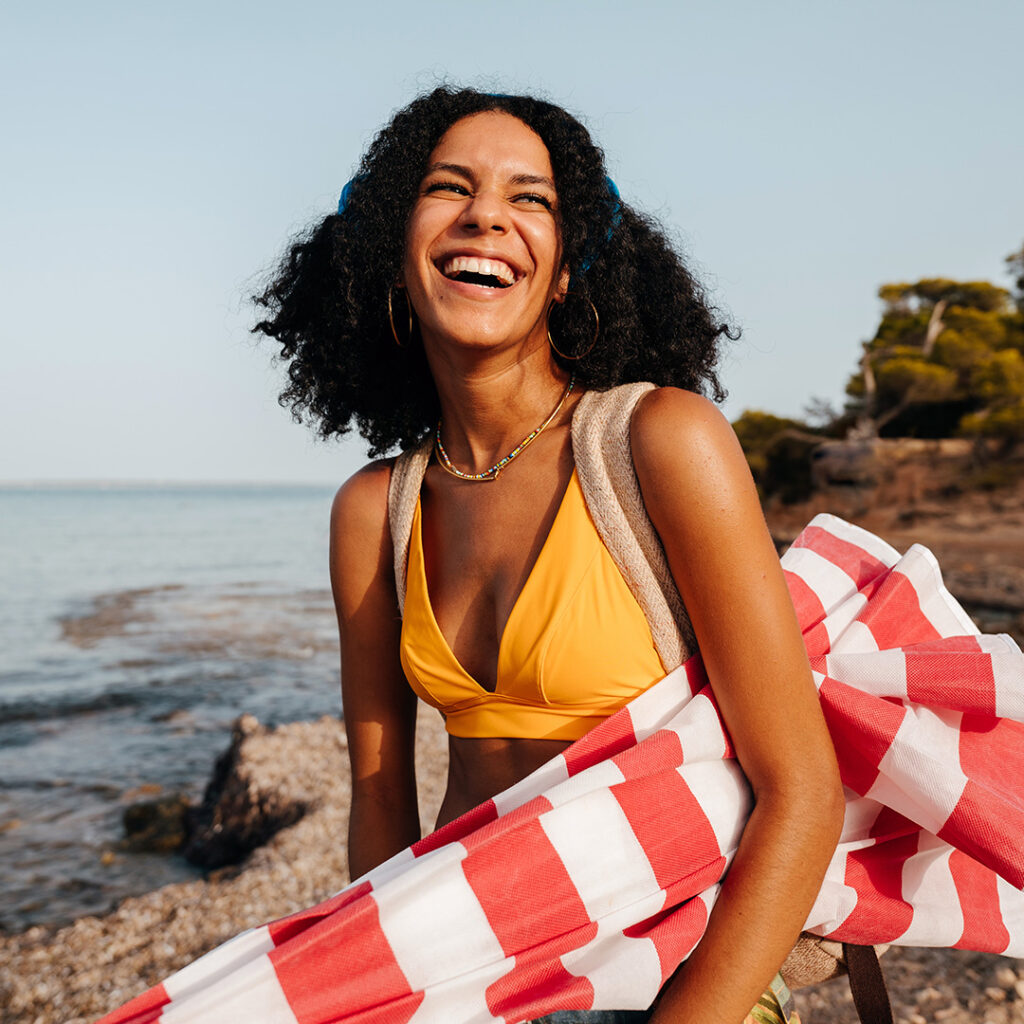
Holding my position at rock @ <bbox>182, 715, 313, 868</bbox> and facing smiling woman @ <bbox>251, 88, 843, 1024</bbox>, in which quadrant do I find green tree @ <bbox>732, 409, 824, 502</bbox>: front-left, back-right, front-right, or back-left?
back-left

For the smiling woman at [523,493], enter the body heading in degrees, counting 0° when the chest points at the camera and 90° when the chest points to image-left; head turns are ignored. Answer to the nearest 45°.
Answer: approximately 45°

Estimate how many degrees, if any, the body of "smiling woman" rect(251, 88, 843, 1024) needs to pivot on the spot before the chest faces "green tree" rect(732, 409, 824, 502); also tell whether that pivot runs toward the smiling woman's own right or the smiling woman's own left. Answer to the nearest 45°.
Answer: approximately 135° to the smiling woman's own right

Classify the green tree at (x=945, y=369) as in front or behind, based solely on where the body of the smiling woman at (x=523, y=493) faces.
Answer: behind

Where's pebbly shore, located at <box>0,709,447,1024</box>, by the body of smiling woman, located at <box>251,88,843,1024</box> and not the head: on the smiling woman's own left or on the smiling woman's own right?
on the smiling woman's own right

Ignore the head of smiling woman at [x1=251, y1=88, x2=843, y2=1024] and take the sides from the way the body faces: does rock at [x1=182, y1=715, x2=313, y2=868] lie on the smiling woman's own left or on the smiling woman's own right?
on the smiling woman's own right

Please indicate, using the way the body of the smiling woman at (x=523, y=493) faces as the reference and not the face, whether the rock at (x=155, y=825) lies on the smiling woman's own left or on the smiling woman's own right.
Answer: on the smiling woman's own right
